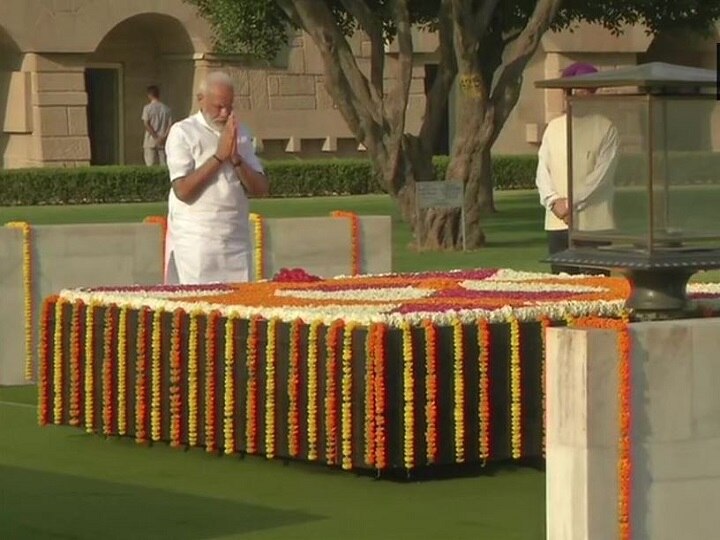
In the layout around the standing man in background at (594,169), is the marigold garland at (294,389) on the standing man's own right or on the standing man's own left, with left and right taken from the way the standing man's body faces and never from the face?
on the standing man's own right

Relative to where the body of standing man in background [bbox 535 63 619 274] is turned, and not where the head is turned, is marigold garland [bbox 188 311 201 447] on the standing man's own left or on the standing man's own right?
on the standing man's own right

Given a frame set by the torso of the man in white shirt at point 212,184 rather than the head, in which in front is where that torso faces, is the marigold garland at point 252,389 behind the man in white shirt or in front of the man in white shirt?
in front

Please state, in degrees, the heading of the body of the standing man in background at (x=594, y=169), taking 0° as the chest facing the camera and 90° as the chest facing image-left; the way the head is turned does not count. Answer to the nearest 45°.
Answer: approximately 45°

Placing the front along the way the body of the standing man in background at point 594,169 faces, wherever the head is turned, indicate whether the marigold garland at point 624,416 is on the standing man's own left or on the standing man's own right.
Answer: on the standing man's own left

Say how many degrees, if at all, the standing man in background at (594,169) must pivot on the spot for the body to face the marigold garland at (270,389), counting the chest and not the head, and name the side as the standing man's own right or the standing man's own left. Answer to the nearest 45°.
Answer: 0° — they already face it

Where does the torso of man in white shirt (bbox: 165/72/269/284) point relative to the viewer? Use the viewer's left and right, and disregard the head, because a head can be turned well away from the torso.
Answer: facing the viewer and to the right of the viewer

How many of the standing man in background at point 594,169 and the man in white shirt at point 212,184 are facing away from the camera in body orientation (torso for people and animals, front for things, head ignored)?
0
